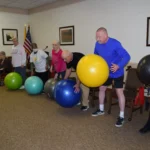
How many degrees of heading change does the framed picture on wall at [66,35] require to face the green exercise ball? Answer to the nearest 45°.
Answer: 0° — it already faces it

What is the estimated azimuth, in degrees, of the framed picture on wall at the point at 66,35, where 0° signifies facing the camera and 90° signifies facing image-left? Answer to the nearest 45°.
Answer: approximately 45°

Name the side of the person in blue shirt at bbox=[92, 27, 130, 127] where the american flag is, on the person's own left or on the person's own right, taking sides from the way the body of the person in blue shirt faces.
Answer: on the person's own right

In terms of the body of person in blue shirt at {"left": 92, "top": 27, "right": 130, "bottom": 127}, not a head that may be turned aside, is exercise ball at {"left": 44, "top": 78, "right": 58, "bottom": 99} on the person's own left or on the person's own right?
on the person's own right

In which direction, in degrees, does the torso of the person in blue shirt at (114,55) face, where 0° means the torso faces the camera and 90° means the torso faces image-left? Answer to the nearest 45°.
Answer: approximately 45°

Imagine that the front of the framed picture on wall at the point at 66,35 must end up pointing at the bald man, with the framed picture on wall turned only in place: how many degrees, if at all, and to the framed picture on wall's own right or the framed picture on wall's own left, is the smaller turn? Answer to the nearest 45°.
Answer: approximately 45° to the framed picture on wall's own left

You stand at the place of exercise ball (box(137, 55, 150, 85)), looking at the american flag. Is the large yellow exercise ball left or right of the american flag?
left

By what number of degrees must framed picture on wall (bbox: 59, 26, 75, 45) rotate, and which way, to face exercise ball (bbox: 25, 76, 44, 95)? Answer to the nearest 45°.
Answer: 0° — it already faces it
